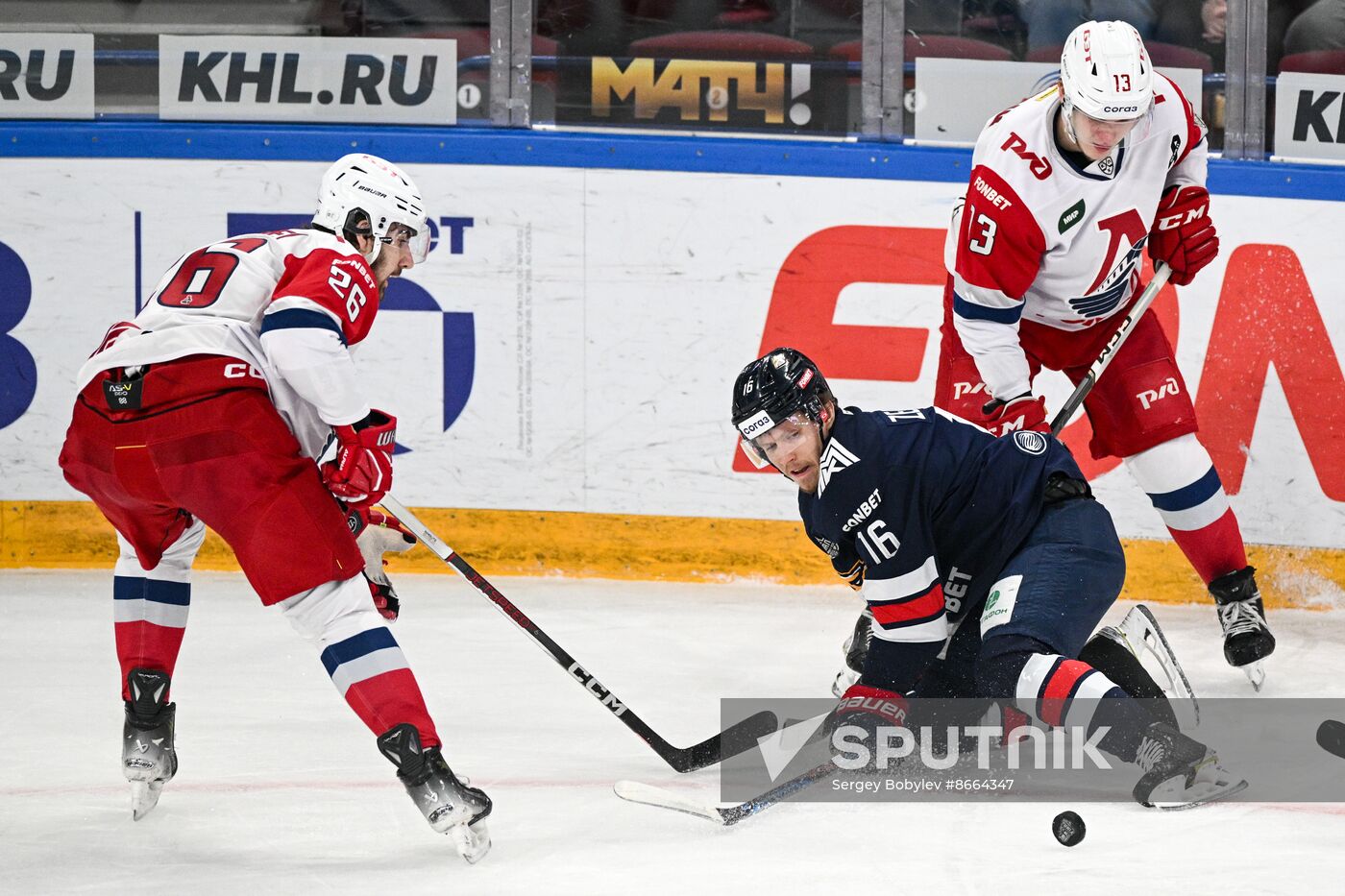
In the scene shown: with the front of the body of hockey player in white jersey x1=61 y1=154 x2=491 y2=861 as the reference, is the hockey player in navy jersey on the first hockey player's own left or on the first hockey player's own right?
on the first hockey player's own right

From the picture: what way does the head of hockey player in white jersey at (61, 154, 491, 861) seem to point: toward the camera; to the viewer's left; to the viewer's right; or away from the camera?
to the viewer's right

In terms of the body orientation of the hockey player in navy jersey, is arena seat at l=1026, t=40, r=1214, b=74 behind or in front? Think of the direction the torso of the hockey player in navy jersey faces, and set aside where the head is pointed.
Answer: behind

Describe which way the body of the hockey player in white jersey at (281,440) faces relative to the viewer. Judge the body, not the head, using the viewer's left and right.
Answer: facing away from the viewer and to the right of the viewer

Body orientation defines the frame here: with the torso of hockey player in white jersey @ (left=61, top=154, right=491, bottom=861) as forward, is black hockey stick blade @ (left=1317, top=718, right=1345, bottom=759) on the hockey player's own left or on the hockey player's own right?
on the hockey player's own right
